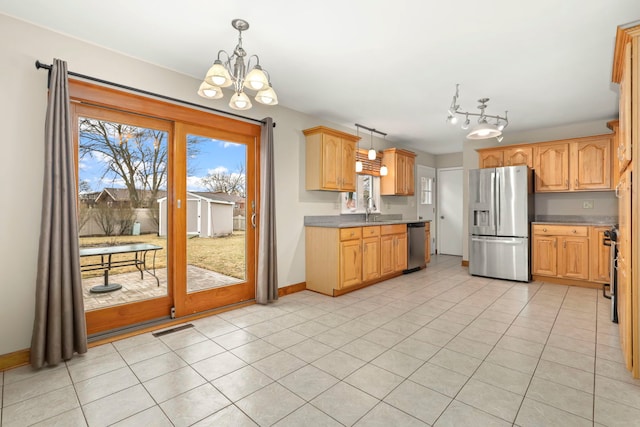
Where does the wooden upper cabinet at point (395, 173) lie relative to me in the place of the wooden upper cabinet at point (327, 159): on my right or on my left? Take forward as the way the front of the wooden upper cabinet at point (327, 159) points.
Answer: on my left

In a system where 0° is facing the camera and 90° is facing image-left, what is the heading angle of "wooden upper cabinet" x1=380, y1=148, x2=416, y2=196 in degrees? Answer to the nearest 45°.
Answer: approximately 315°

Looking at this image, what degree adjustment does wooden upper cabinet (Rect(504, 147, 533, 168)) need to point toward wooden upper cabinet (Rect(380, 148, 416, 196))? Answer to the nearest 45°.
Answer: approximately 90° to its right

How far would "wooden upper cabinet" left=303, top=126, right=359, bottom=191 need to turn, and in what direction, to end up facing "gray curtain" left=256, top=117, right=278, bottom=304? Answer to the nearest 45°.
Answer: approximately 90° to its right

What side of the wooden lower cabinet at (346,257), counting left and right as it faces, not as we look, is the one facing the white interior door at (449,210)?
left

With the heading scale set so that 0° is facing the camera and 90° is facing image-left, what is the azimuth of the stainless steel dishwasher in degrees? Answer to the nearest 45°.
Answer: approximately 315°

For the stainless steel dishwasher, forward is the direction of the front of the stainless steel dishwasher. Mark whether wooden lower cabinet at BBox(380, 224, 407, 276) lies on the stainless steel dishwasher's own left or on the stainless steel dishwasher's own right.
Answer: on the stainless steel dishwasher's own right

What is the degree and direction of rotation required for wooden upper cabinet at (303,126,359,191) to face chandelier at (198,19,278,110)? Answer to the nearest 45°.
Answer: approximately 45° to its right
